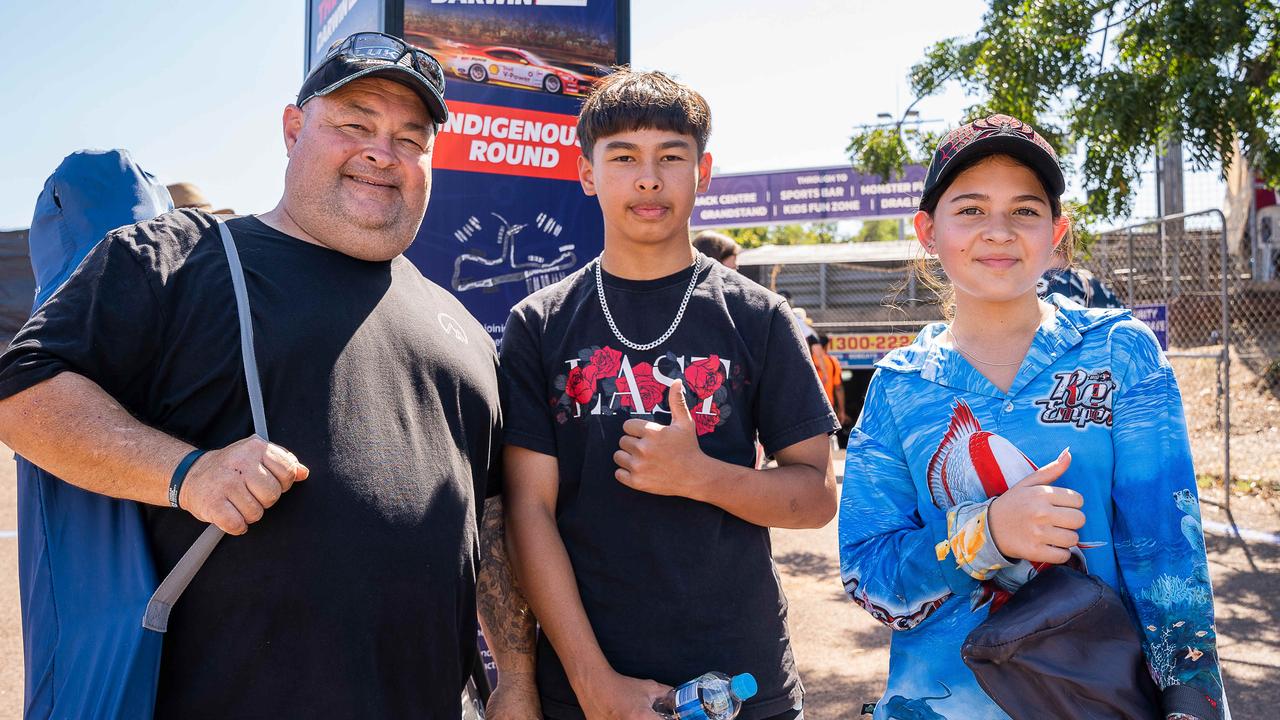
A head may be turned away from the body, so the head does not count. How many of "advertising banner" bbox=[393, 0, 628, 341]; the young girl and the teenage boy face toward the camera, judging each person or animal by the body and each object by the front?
3

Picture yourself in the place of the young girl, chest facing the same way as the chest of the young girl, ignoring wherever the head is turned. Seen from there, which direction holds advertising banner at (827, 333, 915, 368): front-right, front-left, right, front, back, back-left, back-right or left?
back

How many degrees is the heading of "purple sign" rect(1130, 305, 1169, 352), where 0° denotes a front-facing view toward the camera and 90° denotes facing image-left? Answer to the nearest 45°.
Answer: approximately 0°

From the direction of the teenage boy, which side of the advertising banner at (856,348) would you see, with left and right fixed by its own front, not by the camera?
front

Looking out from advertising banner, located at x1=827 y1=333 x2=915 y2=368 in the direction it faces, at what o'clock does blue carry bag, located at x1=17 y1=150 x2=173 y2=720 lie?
The blue carry bag is roughly at 12 o'clock from the advertising banner.

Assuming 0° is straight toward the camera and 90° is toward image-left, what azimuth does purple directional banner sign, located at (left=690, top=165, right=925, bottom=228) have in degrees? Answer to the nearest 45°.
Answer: approximately 0°

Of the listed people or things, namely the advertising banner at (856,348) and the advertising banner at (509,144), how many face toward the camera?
2

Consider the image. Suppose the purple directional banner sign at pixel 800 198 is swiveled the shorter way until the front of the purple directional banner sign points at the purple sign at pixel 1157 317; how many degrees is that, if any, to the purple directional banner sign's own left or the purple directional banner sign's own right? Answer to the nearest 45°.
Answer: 0° — it already faces it
